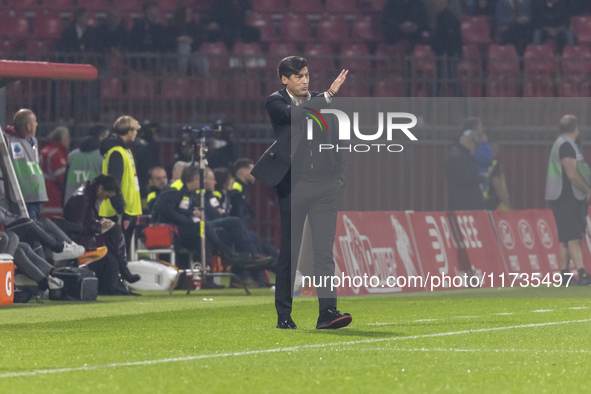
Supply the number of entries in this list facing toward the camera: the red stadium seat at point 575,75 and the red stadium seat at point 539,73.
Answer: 2

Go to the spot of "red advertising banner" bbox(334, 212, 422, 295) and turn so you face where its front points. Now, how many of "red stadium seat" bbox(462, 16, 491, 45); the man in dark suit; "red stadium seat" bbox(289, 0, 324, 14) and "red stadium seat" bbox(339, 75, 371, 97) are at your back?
3

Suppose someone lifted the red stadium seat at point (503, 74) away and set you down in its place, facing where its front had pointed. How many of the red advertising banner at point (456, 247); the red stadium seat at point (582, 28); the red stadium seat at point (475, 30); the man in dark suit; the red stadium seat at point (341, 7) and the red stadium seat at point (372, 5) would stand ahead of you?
2

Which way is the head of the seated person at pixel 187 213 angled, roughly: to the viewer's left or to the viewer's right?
to the viewer's right

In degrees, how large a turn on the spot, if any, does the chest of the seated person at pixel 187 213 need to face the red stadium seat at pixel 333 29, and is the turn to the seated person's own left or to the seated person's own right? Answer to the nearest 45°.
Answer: approximately 90° to the seated person's own left

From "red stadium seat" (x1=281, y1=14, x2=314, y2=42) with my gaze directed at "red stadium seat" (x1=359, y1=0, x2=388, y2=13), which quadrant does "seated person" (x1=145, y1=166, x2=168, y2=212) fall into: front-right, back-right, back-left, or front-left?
back-right

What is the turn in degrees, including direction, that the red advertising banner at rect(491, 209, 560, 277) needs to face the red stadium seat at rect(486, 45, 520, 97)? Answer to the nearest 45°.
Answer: approximately 180°

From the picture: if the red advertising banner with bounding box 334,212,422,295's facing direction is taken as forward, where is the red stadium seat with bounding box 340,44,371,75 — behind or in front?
behind

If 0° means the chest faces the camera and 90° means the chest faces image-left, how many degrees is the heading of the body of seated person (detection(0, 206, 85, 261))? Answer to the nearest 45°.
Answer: approximately 270°

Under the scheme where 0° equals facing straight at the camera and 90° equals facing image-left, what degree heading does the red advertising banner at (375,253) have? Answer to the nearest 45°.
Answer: approximately 0°

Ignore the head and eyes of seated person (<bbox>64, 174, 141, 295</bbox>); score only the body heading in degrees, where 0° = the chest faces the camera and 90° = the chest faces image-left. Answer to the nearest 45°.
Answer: approximately 270°

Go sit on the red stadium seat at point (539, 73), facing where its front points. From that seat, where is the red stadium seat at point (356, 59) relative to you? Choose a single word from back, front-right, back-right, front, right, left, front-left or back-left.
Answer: right
